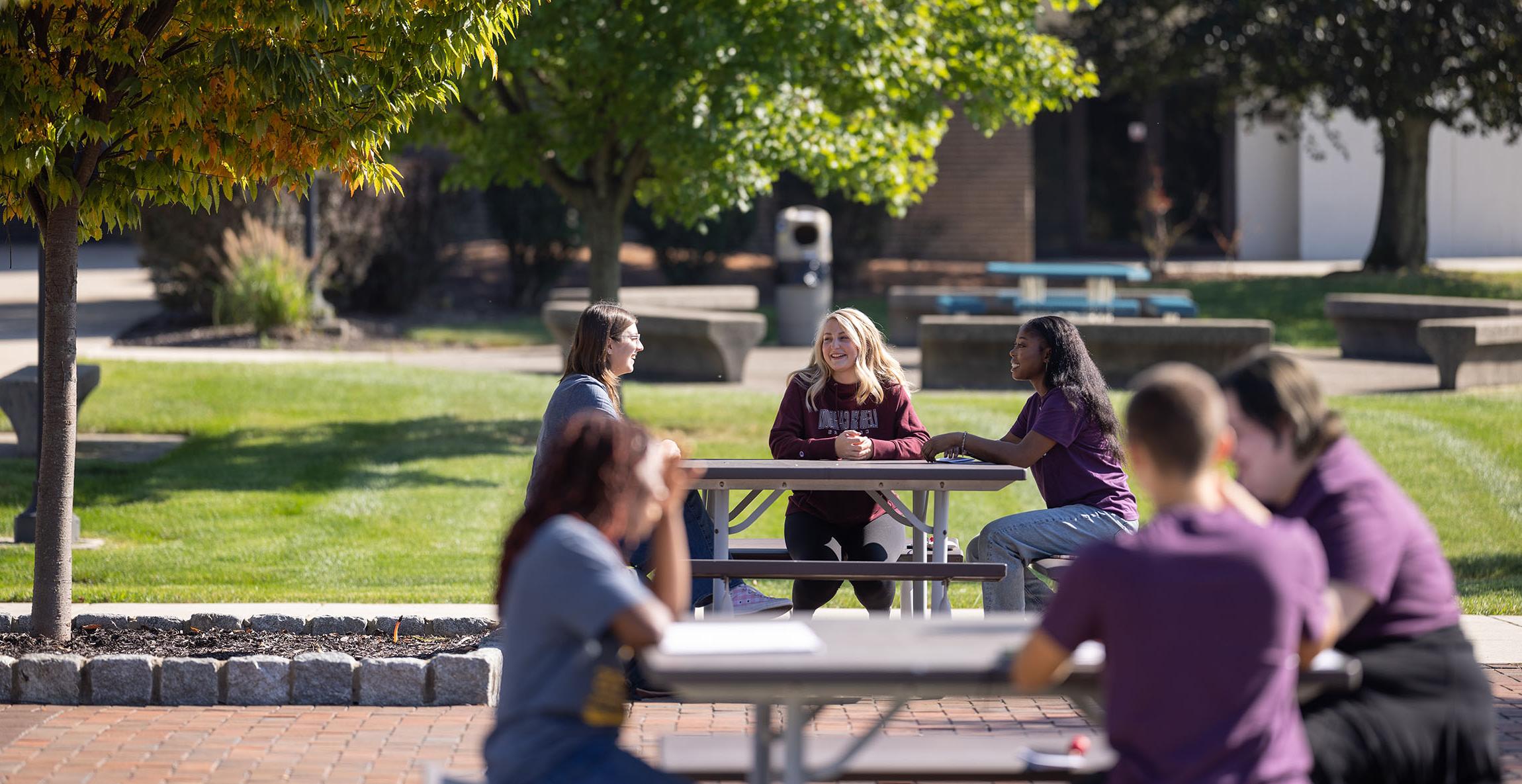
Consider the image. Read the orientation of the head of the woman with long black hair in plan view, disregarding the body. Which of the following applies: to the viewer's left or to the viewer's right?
to the viewer's left

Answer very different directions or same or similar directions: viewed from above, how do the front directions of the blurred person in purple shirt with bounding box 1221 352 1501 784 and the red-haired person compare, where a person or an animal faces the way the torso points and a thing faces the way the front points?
very different directions

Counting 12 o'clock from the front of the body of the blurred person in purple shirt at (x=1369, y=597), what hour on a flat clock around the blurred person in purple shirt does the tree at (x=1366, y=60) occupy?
The tree is roughly at 3 o'clock from the blurred person in purple shirt.

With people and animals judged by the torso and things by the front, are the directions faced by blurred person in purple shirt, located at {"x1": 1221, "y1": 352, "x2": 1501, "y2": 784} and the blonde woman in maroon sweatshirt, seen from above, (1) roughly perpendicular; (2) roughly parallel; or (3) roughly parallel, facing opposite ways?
roughly perpendicular

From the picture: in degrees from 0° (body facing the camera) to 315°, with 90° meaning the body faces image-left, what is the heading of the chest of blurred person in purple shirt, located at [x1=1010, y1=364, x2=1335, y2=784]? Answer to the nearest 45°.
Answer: approximately 180°

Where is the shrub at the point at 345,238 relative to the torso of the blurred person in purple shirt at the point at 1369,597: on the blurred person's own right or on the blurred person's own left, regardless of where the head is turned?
on the blurred person's own right

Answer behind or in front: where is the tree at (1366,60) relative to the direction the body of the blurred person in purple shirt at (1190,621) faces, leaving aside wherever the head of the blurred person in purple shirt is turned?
in front

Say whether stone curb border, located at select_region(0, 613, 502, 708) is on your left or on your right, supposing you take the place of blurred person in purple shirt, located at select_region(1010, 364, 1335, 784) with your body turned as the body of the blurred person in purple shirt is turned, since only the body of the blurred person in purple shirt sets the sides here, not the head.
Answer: on your left

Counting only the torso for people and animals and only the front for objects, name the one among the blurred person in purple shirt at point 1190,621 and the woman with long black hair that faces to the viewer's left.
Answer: the woman with long black hair

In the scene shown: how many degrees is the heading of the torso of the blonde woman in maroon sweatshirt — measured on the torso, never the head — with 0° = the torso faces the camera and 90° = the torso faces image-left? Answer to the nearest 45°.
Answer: approximately 0°

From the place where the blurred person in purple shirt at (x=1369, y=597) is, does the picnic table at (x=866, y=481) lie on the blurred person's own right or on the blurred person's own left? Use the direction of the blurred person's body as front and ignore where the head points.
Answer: on the blurred person's own right

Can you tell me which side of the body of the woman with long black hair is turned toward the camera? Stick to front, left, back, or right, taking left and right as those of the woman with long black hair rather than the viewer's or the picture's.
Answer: left

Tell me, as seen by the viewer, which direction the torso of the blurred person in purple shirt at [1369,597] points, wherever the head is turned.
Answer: to the viewer's left
